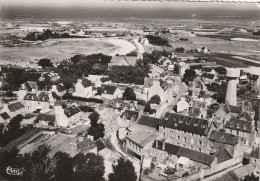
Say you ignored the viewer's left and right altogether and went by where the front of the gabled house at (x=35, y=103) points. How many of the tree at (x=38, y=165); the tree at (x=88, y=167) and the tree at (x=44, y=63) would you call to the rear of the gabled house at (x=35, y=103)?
1

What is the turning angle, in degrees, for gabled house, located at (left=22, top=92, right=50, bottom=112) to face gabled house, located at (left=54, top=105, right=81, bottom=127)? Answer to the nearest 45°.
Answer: approximately 45° to its left

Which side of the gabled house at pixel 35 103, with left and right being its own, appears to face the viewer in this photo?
front

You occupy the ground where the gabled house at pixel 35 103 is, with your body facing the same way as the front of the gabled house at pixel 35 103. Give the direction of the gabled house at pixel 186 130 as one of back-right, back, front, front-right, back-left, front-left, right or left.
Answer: front-left

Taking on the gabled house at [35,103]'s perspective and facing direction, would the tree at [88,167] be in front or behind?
in front

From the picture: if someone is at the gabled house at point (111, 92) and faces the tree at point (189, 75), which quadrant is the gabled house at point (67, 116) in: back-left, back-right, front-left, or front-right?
back-right

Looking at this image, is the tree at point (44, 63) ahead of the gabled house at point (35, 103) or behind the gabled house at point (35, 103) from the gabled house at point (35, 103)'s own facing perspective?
behind

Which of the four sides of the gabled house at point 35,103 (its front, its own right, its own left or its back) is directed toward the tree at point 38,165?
front

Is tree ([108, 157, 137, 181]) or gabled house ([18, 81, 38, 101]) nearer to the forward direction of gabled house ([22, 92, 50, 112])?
the tree

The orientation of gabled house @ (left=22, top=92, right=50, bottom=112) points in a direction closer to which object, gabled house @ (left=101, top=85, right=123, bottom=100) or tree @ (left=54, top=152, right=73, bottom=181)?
the tree

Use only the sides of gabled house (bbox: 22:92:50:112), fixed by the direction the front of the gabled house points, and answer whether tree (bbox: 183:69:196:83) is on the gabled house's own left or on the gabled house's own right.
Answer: on the gabled house's own left

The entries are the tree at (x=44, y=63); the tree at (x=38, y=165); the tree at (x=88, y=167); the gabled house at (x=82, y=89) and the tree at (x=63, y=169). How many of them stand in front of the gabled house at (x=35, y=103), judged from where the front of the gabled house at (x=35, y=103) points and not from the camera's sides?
3

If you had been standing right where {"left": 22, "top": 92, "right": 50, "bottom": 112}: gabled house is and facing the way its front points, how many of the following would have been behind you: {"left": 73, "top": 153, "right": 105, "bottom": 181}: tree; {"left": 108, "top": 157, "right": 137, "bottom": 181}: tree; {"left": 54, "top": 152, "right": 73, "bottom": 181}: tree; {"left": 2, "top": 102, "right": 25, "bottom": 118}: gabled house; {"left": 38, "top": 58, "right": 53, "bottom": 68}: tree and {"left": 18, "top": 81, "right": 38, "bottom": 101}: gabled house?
2

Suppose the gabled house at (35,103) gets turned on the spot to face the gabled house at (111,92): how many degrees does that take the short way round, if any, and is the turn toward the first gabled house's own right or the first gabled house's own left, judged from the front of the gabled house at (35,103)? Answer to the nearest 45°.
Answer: approximately 90° to the first gabled house's own left

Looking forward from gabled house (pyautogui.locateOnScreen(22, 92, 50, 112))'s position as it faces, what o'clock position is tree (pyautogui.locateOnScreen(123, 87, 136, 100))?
The tree is roughly at 9 o'clock from the gabled house.

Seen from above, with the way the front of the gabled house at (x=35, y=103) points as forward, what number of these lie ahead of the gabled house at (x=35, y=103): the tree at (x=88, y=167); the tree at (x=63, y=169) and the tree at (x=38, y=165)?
3
